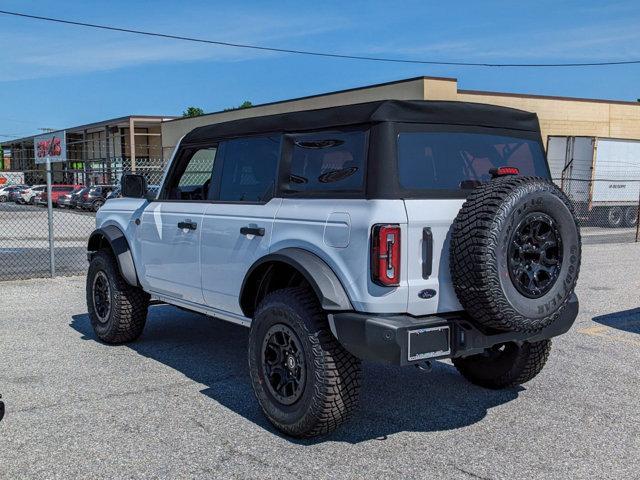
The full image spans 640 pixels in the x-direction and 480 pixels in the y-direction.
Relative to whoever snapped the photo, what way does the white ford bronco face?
facing away from the viewer and to the left of the viewer

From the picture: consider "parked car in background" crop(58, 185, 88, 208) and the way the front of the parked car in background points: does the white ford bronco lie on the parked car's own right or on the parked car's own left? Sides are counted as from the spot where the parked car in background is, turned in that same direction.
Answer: on the parked car's own left

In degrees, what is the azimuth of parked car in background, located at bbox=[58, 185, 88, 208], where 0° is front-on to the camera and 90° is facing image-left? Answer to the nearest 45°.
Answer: approximately 45°

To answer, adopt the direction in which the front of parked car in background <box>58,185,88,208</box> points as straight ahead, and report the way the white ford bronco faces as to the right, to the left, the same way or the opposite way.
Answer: to the right

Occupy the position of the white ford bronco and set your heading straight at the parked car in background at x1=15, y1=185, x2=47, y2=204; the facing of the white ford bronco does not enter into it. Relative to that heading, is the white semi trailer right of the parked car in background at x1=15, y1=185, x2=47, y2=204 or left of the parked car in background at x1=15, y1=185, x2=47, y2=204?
right

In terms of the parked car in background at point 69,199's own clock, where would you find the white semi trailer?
The white semi trailer is roughly at 9 o'clock from the parked car in background.

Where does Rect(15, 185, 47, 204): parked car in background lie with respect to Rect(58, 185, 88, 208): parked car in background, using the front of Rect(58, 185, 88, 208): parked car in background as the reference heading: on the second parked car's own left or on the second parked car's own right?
on the second parked car's own right
